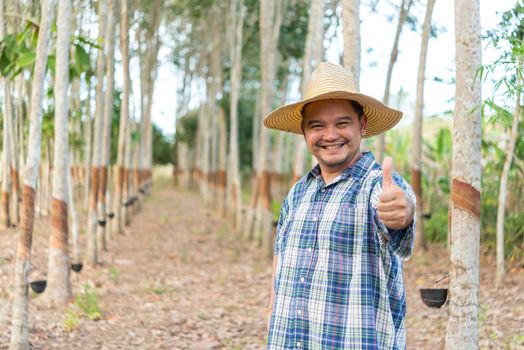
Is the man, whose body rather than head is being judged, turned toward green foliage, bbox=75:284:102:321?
no

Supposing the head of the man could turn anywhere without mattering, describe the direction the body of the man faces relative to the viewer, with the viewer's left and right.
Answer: facing the viewer and to the left of the viewer

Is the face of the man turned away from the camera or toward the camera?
toward the camera
